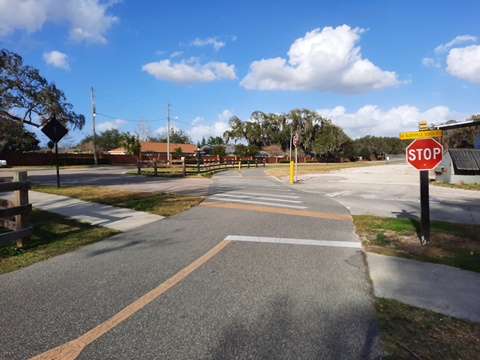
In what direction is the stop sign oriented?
toward the camera

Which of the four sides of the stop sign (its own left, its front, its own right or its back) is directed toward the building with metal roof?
back

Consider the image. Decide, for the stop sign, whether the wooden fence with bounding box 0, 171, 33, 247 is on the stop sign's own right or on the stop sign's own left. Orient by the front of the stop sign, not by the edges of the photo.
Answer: on the stop sign's own right

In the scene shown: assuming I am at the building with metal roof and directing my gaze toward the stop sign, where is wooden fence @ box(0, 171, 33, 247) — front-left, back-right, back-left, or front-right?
front-right

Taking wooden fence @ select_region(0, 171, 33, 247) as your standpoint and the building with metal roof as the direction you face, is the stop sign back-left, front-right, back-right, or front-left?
front-right

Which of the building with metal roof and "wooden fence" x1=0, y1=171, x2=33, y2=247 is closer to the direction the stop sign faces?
the wooden fence

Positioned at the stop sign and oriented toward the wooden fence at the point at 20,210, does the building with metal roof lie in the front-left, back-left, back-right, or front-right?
back-right
